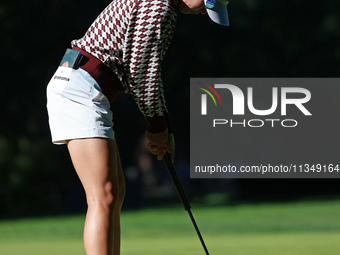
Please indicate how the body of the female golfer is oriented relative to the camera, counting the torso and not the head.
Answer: to the viewer's right
